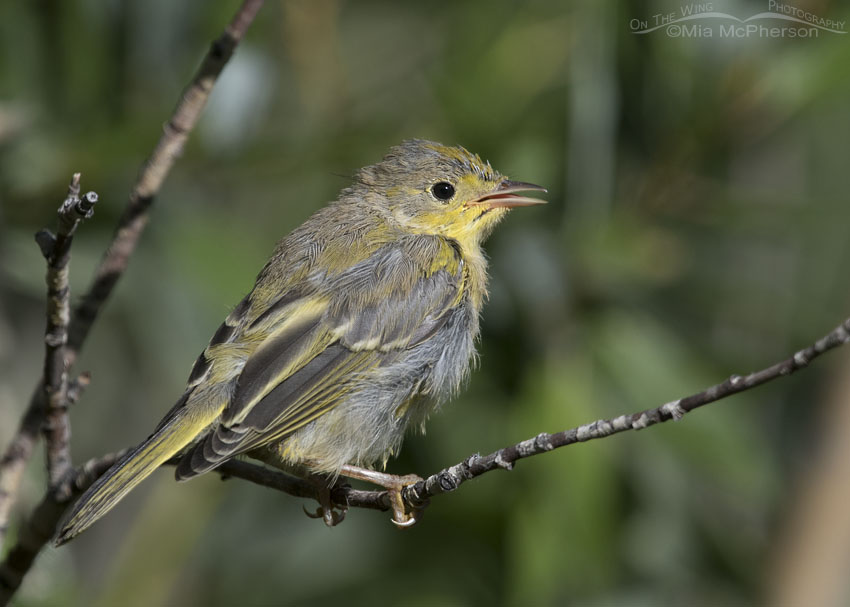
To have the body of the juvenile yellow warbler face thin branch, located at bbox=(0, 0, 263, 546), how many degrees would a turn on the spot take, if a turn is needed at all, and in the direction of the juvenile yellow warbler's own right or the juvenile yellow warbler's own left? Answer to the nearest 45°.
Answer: approximately 135° to the juvenile yellow warbler's own right

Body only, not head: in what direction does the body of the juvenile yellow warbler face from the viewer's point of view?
to the viewer's right

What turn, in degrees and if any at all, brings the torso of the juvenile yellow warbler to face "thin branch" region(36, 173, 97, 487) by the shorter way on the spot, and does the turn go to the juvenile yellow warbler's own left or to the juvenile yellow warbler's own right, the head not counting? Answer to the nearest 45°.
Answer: approximately 135° to the juvenile yellow warbler's own right
